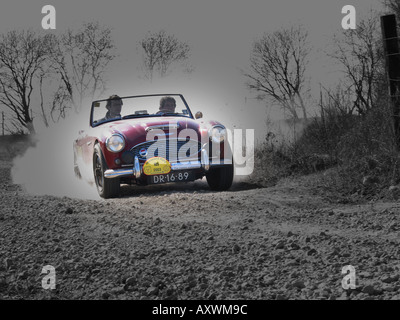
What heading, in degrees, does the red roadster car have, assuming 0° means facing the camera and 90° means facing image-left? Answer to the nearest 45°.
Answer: approximately 0°
